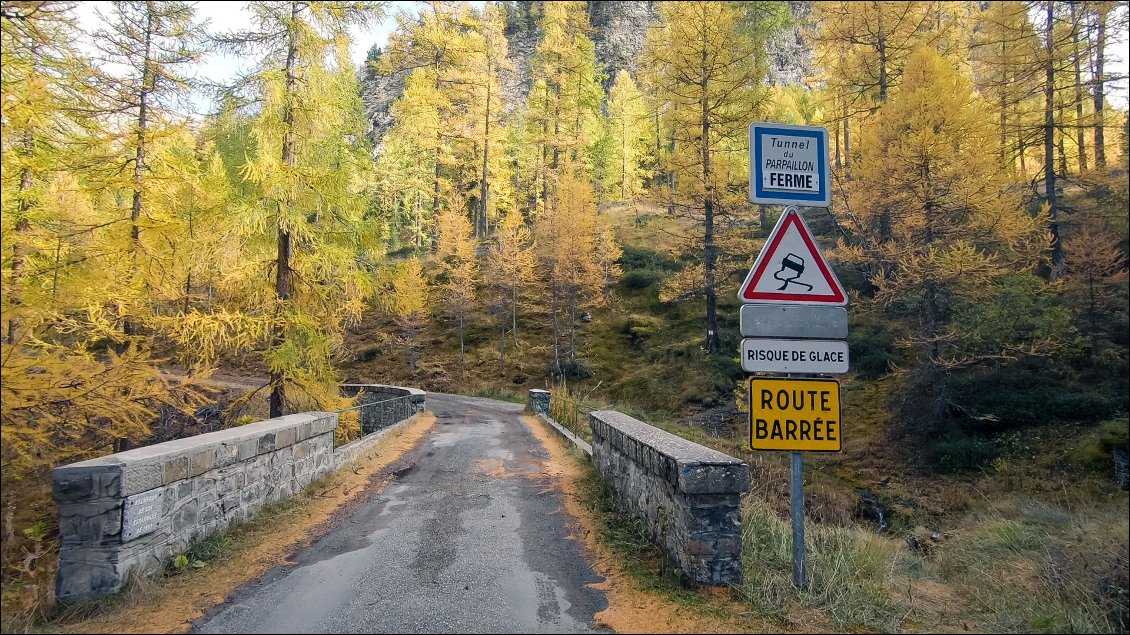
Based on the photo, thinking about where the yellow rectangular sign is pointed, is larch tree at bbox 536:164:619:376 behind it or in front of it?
behind

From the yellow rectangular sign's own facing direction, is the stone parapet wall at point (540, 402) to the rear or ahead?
to the rear

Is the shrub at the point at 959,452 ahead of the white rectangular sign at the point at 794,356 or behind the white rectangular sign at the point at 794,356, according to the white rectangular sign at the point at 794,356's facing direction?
behind

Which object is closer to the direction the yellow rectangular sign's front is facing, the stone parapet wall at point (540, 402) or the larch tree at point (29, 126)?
the larch tree

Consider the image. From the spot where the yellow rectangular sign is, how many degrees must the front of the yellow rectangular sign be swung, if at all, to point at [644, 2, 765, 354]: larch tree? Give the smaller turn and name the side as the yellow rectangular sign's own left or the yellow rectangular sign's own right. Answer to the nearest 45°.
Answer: approximately 180°

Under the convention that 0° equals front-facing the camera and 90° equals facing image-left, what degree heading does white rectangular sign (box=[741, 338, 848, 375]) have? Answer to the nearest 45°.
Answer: approximately 0°

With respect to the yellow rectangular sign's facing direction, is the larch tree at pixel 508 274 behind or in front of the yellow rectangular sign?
behind

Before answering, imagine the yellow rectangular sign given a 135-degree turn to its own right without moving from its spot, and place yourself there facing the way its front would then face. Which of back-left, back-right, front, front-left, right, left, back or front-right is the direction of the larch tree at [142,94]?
front-left

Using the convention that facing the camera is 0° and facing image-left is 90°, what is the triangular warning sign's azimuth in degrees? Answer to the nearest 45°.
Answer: approximately 0°

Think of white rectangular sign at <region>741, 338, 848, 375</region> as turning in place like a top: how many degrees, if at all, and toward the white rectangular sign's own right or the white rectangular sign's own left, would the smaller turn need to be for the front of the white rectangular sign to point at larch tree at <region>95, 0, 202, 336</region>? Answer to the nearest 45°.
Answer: approximately 90° to the white rectangular sign's own right

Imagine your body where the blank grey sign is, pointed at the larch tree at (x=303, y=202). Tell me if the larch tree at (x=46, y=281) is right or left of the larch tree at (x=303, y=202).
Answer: left

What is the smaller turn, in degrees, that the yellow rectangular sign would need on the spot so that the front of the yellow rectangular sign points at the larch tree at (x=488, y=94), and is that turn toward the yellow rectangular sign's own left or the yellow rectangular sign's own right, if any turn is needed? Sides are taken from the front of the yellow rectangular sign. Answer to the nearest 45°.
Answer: approximately 135° to the yellow rectangular sign's own right
